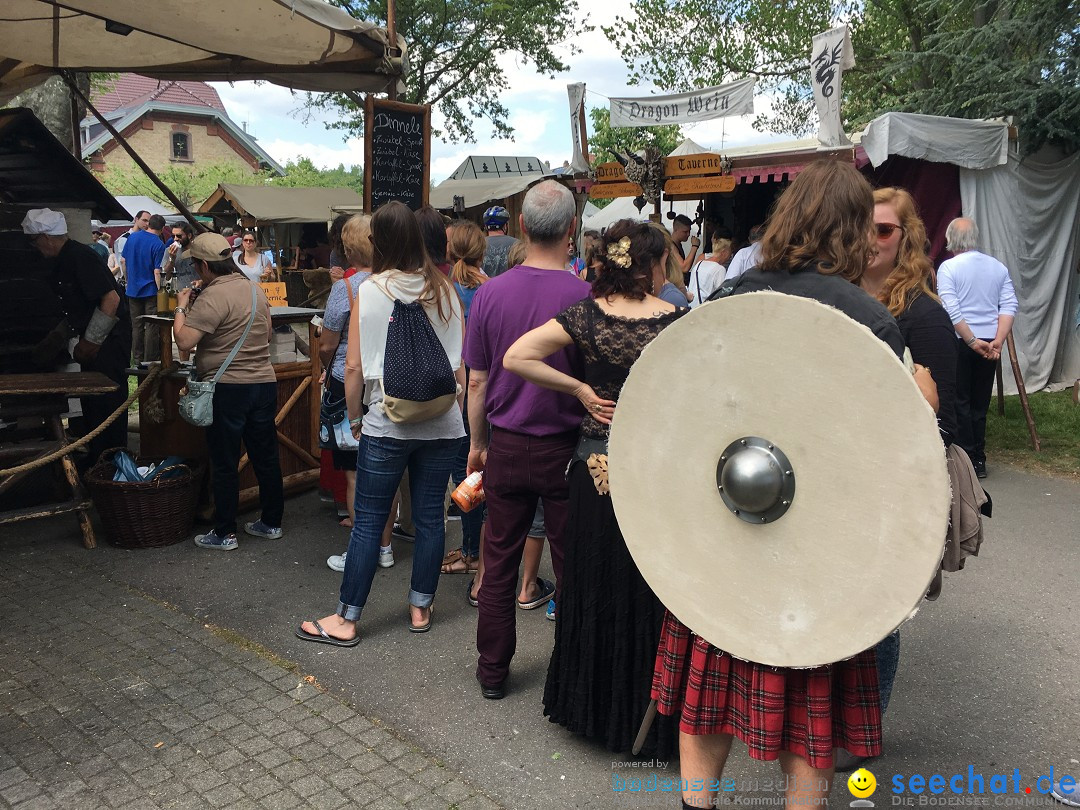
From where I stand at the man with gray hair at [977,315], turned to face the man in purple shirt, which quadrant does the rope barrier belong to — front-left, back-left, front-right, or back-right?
front-right

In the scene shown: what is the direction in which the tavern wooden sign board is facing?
toward the camera

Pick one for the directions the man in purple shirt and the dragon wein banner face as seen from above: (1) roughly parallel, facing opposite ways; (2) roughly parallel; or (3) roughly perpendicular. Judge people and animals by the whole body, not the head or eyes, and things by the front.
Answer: roughly parallel, facing opposite ways

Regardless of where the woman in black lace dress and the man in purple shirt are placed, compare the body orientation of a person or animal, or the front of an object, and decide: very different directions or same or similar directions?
same or similar directions

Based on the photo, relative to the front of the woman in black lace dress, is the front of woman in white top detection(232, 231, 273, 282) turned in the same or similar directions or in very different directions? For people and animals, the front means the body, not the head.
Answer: very different directions

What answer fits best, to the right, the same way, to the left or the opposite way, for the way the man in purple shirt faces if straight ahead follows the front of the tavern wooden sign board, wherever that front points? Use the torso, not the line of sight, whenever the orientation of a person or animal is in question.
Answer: the opposite way

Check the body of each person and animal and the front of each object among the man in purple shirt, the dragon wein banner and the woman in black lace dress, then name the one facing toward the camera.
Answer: the dragon wein banner

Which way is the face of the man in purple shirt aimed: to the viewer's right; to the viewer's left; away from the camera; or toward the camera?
away from the camera

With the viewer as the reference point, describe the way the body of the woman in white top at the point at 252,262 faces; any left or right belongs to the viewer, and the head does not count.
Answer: facing the viewer

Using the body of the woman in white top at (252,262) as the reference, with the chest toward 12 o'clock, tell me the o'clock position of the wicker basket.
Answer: The wicker basket is roughly at 12 o'clock from the woman in white top.

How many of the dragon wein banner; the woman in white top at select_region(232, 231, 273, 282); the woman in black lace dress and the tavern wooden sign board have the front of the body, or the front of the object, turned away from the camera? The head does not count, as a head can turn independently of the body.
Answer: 1

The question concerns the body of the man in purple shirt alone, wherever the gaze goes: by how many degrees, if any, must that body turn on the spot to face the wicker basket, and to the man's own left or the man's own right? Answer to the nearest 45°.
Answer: approximately 45° to the man's own left

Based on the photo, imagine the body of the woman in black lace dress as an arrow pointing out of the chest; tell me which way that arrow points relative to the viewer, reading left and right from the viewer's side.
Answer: facing away from the viewer

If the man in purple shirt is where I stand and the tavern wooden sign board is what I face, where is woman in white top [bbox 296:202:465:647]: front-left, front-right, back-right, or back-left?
front-left

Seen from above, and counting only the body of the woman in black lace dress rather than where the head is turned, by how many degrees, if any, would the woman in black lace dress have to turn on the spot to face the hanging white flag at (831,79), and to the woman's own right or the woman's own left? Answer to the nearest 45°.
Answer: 0° — they already face it

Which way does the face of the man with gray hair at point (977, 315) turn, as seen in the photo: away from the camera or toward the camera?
away from the camera
